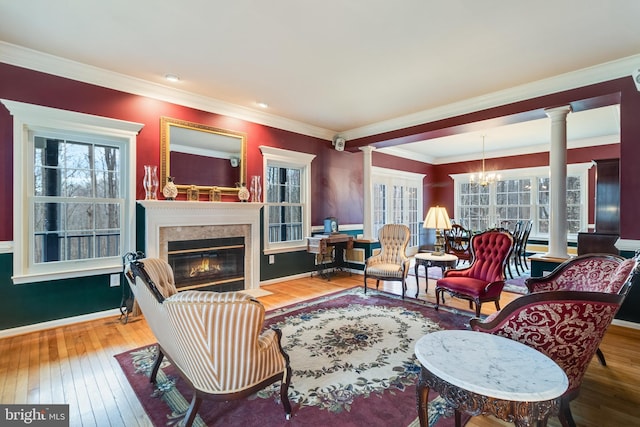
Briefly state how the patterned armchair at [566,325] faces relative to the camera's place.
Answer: facing away from the viewer and to the left of the viewer

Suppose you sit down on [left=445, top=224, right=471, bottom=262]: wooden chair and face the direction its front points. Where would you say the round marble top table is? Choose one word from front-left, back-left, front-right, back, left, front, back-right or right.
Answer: back-right

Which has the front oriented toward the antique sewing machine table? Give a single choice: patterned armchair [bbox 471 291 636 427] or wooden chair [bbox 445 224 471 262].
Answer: the patterned armchair

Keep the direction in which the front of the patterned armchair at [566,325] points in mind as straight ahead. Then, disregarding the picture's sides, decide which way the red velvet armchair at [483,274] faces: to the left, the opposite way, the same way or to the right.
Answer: to the left

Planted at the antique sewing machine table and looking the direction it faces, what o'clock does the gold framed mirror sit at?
The gold framed mirror is roughly at 3 o'clock from the antique sewing machine table.

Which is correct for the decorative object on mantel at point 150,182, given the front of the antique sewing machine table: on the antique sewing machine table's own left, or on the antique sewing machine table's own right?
on the antique sewing machine table's own right

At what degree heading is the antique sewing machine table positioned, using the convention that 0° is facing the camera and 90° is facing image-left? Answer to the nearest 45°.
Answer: approximately 315°

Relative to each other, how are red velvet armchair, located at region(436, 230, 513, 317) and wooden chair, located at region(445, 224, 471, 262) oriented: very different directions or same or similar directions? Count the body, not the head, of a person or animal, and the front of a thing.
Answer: very different directions

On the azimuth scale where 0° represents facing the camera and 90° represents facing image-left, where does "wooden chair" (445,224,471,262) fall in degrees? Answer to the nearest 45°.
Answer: approximately 225°

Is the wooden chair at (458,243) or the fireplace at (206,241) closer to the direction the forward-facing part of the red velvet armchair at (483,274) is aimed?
the fireplace

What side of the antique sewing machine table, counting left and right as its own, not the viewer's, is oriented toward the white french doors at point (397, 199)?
left

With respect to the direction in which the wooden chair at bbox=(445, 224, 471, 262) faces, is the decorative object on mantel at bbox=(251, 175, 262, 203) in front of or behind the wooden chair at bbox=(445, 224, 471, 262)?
behind
